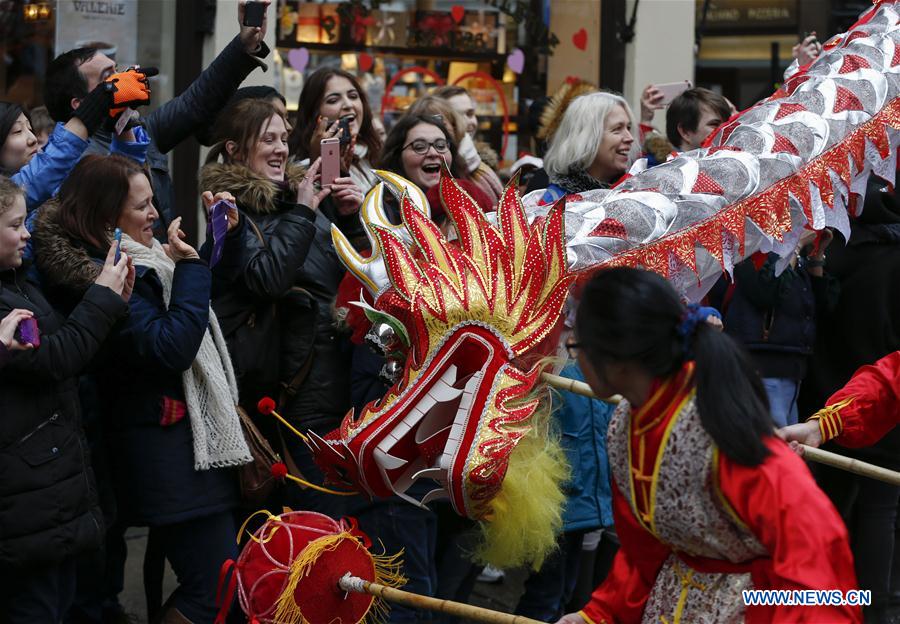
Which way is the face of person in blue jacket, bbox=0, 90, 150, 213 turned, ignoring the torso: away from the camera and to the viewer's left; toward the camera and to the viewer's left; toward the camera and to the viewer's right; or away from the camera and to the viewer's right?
toward the camera and to the viewer's right

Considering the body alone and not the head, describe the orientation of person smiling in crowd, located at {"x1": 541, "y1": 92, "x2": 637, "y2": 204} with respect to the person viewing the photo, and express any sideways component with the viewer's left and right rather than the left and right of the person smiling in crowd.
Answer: facing the viewer and to the right of the viewer

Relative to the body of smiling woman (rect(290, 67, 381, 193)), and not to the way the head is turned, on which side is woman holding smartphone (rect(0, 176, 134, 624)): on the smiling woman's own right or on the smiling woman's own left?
on the smiling woman's own right

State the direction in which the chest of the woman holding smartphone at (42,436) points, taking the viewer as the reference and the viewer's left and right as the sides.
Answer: facing to the right of the viewer

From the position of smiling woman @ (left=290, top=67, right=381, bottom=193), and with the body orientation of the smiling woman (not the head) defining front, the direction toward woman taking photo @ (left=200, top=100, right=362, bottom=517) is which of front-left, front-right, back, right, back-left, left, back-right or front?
front-right

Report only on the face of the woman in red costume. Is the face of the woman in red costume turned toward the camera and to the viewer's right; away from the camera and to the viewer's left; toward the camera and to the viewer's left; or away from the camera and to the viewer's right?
away from the camera and to the viewer's left
